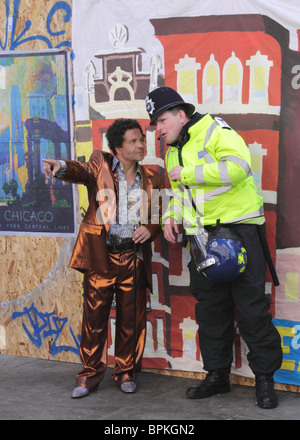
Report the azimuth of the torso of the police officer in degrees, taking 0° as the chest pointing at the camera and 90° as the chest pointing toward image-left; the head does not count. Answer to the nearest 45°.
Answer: approximately 45°

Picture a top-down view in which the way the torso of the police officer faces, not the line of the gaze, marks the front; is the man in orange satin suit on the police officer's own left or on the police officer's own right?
on the police officer's own right

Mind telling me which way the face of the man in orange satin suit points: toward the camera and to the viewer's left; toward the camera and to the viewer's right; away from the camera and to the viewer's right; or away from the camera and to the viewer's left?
toward the camera and to the viewer's right
